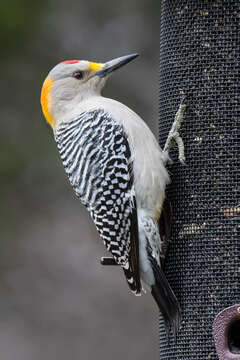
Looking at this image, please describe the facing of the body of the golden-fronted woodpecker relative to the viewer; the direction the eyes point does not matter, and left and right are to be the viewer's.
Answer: facing to the right of the viewer
